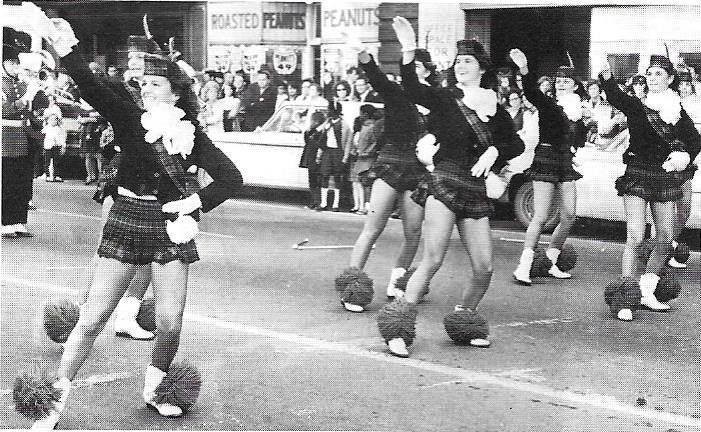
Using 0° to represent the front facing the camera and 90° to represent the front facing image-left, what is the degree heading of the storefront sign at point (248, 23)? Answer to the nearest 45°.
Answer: approximately 0°

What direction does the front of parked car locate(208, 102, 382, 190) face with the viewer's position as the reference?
facing to the left of the viewer

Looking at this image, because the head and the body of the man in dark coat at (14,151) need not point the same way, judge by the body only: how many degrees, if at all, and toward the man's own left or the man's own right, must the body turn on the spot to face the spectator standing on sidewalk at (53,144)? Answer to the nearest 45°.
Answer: approximately 135° to the man's own left

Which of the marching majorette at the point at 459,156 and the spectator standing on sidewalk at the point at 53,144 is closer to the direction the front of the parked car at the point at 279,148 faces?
the spectator standing on sidewalk

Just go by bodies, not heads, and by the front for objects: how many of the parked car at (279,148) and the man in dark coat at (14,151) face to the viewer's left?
1

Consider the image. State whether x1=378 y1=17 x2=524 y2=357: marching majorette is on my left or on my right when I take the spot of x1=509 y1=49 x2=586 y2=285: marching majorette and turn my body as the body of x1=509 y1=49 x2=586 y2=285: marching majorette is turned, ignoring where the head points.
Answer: on my right

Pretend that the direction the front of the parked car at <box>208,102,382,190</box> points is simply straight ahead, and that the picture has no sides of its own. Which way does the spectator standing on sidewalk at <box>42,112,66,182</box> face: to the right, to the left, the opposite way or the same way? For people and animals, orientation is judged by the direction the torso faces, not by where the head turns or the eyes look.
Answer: to the left

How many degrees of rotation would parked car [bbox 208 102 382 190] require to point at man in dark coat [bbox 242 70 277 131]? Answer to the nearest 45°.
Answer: approximately 45° to its right

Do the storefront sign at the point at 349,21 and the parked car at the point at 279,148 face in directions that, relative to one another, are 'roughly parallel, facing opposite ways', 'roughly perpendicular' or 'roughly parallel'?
roughly perpendicular

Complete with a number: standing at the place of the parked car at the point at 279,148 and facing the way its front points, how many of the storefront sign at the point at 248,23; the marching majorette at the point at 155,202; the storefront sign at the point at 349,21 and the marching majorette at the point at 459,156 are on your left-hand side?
2

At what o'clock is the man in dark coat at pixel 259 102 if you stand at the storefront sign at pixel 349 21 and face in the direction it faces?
The man in dark coat is roughly at 1 o'clock from the storefront sign.

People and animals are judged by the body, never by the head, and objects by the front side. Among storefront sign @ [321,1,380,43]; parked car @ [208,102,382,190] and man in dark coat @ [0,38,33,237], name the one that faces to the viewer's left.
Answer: the parked car

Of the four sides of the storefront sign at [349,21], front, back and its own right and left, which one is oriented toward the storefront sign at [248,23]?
right
